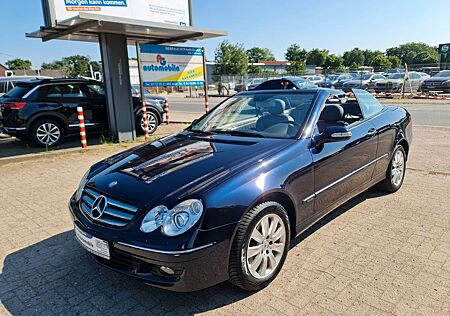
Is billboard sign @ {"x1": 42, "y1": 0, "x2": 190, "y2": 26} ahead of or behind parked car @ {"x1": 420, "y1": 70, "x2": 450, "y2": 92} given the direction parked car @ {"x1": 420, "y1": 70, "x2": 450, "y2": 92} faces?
ahead

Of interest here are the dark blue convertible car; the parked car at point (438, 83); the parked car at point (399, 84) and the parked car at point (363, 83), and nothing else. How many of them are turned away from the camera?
0

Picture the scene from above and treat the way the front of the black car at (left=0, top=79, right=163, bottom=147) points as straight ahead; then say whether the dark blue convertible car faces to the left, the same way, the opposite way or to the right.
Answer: the opposite way

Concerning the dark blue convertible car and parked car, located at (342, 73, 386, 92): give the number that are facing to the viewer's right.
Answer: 0

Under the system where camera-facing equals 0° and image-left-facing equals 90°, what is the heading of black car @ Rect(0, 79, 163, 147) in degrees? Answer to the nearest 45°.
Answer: approximately 225°

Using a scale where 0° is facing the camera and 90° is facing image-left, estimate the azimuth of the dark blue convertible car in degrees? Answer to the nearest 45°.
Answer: approximately 45°

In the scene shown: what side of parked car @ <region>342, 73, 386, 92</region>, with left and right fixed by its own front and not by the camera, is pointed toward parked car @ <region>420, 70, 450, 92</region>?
left

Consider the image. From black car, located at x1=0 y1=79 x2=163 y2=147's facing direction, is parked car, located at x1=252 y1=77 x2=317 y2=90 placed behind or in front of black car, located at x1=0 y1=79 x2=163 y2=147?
in front

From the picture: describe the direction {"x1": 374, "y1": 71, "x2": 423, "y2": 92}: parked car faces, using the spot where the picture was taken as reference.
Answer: facing the viewer and to the left of the viewer

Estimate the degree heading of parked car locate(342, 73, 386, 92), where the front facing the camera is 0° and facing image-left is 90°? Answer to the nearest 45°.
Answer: approximately 45°

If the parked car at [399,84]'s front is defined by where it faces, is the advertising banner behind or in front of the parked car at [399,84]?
in front

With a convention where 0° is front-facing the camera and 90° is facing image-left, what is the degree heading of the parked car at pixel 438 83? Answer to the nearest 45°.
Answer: approximately 45°
